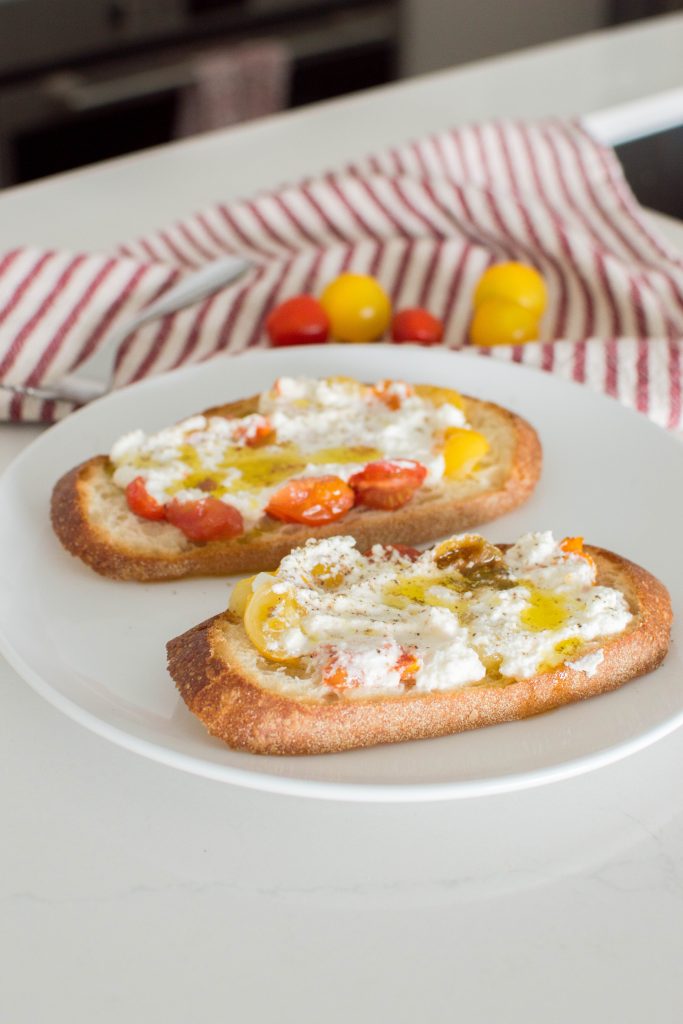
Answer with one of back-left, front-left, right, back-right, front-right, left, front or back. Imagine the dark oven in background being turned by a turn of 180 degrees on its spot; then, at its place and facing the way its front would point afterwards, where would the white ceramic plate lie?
back-left

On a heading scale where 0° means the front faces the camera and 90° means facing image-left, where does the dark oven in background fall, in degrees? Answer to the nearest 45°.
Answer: approximately 315°

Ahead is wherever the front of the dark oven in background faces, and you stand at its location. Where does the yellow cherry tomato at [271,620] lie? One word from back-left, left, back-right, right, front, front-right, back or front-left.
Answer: front-right

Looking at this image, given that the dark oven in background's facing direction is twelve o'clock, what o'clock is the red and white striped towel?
The red and white striped towel is roughly at 1 o'clock from the dark oven in background.

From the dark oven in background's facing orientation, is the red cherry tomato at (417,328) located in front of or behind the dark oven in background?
in front

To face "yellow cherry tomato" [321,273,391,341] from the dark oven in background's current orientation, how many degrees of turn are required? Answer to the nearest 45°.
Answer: approximately 45° to its right

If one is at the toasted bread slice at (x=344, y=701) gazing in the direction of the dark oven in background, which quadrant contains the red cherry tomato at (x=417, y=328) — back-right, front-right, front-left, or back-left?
front-right

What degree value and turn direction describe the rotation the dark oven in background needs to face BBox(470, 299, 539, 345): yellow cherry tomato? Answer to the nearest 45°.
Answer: approximately 45° to its right

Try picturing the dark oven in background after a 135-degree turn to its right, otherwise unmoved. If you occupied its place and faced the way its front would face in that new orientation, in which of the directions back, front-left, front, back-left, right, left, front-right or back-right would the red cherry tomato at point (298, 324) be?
left

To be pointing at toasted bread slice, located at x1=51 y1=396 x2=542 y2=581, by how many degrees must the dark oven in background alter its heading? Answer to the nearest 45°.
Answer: approximately 45° to its right
